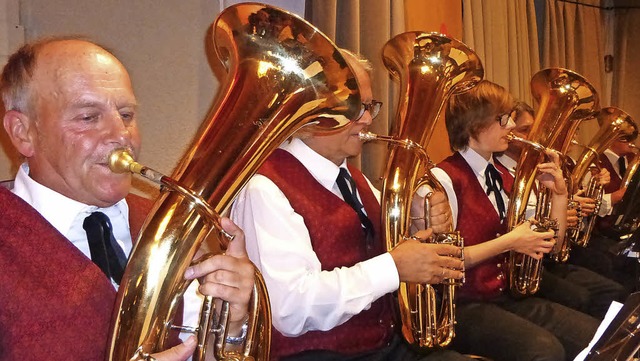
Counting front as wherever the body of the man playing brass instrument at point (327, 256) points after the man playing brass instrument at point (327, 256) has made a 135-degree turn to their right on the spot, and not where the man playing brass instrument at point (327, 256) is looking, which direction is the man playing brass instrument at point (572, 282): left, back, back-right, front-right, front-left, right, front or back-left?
back-right

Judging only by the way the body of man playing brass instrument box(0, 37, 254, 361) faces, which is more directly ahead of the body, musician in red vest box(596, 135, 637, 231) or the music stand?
the music stand

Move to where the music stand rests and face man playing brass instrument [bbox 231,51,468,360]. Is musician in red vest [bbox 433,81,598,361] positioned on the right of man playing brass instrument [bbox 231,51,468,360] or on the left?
right

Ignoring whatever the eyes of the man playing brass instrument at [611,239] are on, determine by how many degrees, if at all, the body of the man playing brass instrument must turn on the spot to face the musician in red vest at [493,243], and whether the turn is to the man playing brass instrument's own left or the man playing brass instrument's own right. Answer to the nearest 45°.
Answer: approximately 45° to the man playing brass instrument's own right

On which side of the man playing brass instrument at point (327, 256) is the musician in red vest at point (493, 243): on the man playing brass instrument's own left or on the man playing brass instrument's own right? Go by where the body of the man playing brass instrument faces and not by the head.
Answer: on the man playing brass instrument's own left

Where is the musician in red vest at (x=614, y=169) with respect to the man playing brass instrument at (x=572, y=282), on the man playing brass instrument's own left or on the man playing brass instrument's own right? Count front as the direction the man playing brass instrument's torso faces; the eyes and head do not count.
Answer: on the man playing brass instrument's own left

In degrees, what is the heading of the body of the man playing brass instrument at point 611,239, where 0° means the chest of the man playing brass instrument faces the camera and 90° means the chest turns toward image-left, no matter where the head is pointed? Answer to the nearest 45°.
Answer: approximately 315°

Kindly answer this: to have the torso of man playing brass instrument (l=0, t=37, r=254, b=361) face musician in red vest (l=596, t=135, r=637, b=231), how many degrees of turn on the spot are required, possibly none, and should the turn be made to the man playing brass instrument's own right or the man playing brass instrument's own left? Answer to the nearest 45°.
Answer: approximately 90° to the man playing brass instrument's own left
